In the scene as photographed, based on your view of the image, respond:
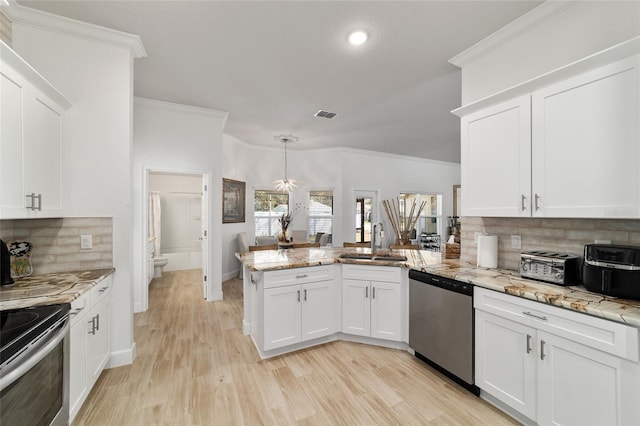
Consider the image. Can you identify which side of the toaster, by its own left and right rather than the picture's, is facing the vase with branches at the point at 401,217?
right

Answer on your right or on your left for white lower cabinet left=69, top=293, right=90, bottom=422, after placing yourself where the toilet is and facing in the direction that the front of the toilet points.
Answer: on your right

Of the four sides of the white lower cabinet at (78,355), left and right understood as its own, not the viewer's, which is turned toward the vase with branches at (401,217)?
front

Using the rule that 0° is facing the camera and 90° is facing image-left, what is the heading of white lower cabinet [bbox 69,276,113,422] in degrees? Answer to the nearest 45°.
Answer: approximately 270°

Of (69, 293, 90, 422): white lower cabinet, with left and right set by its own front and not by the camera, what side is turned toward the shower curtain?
left

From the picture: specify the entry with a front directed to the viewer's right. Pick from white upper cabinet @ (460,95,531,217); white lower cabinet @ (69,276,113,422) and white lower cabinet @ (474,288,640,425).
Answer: white lower cabinet @ (69,276,113,422)

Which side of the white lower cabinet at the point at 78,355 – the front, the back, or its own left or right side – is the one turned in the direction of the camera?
right

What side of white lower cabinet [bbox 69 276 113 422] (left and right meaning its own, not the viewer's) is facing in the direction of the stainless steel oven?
right

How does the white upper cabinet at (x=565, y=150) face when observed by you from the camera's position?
facing the viewer and to the left of the viewer

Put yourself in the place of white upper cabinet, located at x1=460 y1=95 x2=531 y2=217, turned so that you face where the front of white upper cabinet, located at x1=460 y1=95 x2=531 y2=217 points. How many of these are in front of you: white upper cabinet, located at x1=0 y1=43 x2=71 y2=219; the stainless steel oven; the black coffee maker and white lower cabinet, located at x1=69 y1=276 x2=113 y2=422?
4

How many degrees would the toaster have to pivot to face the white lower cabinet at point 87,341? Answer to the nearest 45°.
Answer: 0° — it already faces it
